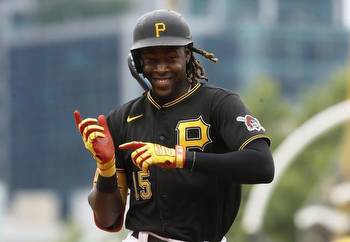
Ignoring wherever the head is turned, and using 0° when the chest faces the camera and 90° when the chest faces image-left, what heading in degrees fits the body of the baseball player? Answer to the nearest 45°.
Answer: approximately 45°
